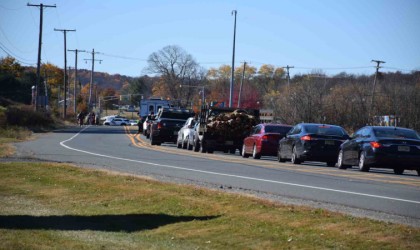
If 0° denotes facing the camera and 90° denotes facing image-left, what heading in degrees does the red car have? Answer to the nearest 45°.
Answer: approximately 135°

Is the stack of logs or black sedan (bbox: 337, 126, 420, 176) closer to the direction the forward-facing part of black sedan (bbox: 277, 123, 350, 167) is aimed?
the stack of logs

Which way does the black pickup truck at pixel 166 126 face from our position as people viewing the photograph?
facing away from the viewer

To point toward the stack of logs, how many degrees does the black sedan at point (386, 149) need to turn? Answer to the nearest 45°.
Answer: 0° — it already faces it

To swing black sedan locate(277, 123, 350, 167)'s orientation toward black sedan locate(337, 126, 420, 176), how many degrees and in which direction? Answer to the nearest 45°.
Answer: approximately 180°

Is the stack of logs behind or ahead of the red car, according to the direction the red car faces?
ahead

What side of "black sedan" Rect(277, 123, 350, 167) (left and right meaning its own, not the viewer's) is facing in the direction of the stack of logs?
front

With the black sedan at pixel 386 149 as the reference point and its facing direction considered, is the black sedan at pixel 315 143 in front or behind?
in front

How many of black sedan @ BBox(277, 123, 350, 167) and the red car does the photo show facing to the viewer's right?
0

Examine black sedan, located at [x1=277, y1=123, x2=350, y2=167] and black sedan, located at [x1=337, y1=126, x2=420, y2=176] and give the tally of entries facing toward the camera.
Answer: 0

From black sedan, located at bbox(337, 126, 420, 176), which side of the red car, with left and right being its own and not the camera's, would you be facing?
back

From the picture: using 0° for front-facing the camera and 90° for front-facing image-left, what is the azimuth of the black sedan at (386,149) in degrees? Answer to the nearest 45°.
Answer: approximately 135°
